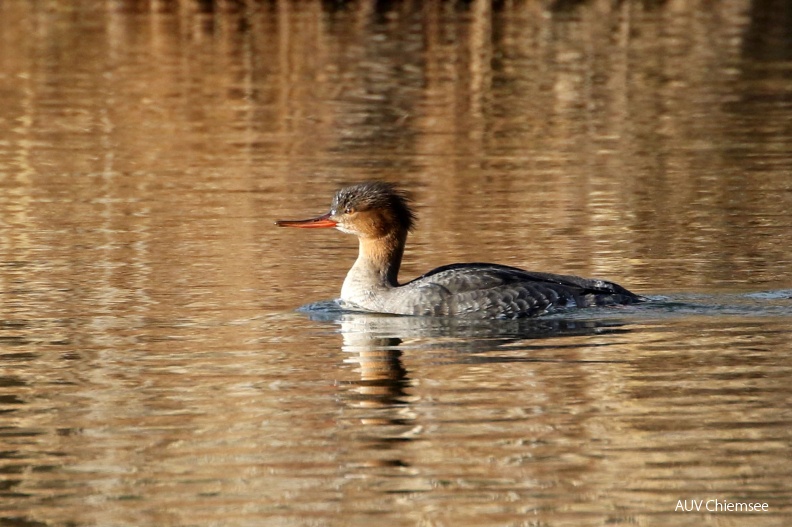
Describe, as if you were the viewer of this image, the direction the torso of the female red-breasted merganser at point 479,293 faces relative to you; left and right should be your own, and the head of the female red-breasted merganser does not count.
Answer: facing to the left of the viewer
